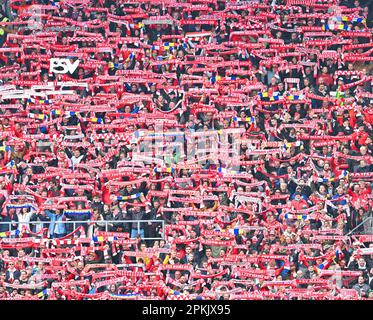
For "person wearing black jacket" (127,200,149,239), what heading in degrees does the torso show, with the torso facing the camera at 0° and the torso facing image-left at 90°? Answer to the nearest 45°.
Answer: approximately 0°
